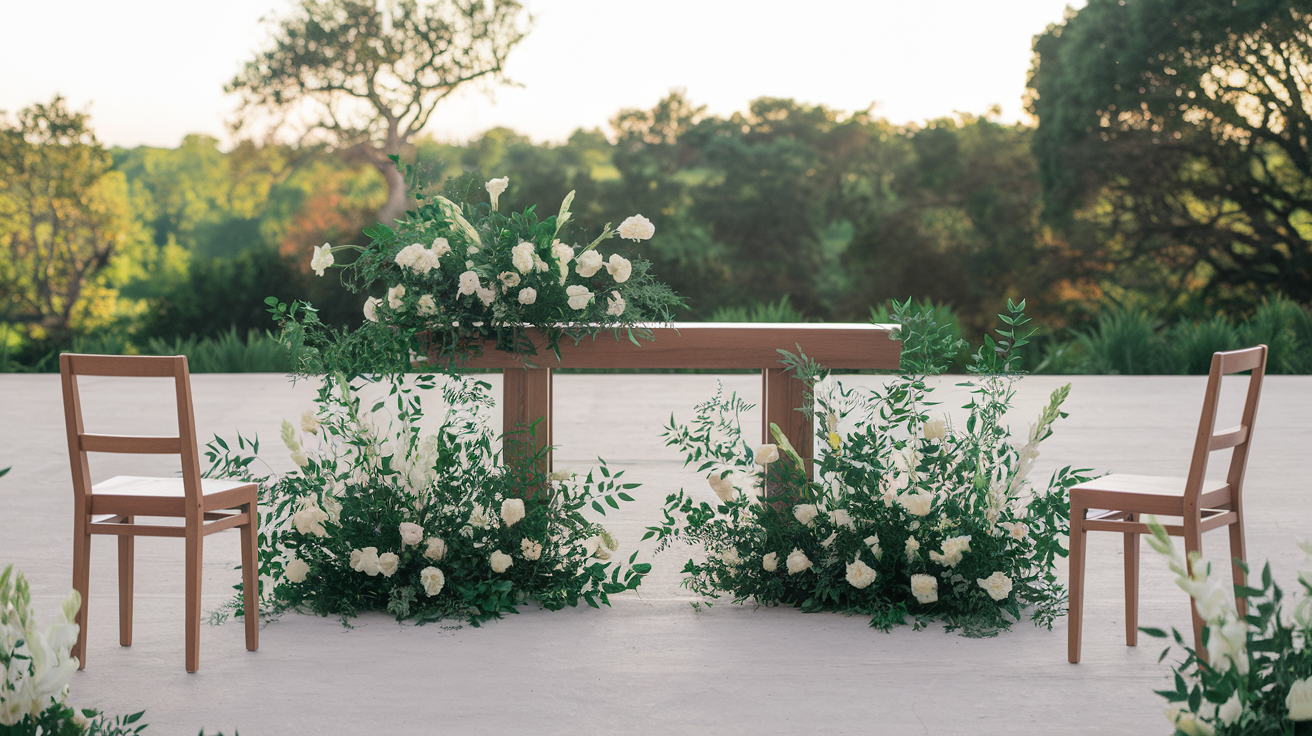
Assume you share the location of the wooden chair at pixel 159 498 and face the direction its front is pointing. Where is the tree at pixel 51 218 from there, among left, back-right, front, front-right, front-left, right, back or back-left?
front-left

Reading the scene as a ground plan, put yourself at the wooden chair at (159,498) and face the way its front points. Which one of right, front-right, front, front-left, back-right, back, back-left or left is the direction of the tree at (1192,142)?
front

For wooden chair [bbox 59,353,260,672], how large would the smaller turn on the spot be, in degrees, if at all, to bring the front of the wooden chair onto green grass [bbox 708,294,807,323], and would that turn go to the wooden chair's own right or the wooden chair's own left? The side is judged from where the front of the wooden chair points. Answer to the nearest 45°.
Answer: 0° — it already faces it

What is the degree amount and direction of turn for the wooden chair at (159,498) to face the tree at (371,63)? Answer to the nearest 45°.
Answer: approximately 45° to its left

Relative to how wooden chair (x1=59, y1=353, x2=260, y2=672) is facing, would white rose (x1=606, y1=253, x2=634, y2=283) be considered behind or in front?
in front

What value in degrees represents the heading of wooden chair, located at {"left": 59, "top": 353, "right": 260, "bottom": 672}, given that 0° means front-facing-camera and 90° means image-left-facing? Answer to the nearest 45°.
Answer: approximately 225°
